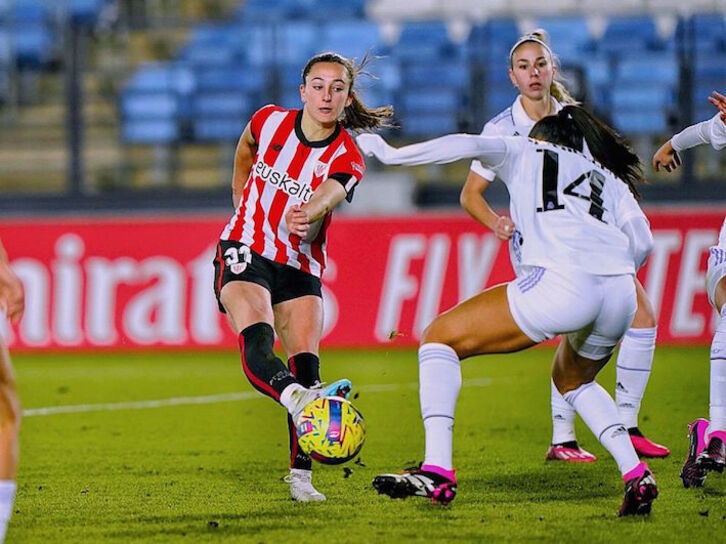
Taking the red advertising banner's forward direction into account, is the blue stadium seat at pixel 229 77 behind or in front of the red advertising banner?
behind

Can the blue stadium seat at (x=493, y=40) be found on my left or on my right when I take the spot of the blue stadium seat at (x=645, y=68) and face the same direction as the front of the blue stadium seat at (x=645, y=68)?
on my right

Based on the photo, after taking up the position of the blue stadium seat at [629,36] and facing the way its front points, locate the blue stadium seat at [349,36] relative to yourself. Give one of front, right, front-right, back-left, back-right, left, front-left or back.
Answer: right

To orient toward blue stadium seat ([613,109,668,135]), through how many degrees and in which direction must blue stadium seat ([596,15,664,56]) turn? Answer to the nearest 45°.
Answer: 0° — it already faces it

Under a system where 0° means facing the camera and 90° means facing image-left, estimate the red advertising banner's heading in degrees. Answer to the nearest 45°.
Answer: approximately 0°

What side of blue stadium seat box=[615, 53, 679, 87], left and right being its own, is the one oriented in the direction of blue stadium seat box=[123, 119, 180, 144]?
right

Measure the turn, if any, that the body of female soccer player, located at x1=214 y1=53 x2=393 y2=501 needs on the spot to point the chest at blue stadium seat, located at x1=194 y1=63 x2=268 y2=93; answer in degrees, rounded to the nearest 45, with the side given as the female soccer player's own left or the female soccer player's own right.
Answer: approximately 180°

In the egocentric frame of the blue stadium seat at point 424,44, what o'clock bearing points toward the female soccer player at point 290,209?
The female soccer player is roughly at 12 o'clock from the blue stadium seat.

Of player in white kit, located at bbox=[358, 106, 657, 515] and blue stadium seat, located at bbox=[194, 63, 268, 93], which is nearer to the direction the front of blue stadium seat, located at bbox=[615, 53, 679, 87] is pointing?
the player in white kit

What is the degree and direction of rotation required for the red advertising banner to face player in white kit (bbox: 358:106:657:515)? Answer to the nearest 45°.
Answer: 0° — it already faces them
